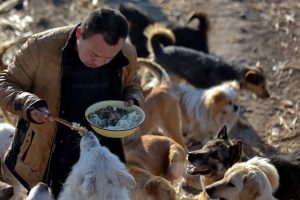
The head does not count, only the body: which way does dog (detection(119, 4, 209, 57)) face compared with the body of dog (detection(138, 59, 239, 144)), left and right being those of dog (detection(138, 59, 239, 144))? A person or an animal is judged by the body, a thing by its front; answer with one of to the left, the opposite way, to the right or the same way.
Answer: the opposite way

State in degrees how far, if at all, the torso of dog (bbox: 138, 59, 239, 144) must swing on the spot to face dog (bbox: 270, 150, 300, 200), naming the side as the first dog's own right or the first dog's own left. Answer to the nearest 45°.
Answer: approximately 45° to the first dog's own right

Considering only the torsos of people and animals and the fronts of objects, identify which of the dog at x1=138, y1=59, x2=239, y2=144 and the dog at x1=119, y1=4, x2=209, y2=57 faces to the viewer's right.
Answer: the dog at x1=138, y1=59, x2=239, y2=144

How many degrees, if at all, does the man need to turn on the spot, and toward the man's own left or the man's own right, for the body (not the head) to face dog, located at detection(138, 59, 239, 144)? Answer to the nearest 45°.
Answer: approximately 90° to the man's own left

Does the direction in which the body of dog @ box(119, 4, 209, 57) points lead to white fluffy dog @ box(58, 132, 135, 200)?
no

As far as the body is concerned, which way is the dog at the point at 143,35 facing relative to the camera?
to the viewer's left

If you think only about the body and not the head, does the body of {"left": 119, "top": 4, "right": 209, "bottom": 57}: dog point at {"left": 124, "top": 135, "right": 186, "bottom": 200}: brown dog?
no

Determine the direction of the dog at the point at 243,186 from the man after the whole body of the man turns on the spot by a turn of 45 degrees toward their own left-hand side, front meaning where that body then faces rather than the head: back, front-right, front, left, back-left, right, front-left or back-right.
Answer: front

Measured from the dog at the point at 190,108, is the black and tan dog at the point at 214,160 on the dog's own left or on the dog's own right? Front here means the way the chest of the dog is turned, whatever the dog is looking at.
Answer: on the dog's own right

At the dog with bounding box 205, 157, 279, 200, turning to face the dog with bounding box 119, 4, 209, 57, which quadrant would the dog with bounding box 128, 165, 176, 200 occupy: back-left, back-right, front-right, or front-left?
front-left

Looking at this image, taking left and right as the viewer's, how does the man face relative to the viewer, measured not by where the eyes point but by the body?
facing the viewer and to the right of the viewer

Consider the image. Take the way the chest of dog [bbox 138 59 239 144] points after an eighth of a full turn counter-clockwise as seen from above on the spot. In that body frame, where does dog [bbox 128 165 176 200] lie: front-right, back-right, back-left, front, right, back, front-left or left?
back-right

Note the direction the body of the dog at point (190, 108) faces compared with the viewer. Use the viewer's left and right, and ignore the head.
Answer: facing to the right of the viewer

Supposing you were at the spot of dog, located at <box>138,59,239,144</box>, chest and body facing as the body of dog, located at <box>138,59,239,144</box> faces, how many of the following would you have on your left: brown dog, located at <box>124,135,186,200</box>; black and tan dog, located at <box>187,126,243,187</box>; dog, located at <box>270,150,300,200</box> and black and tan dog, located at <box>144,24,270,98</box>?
1
